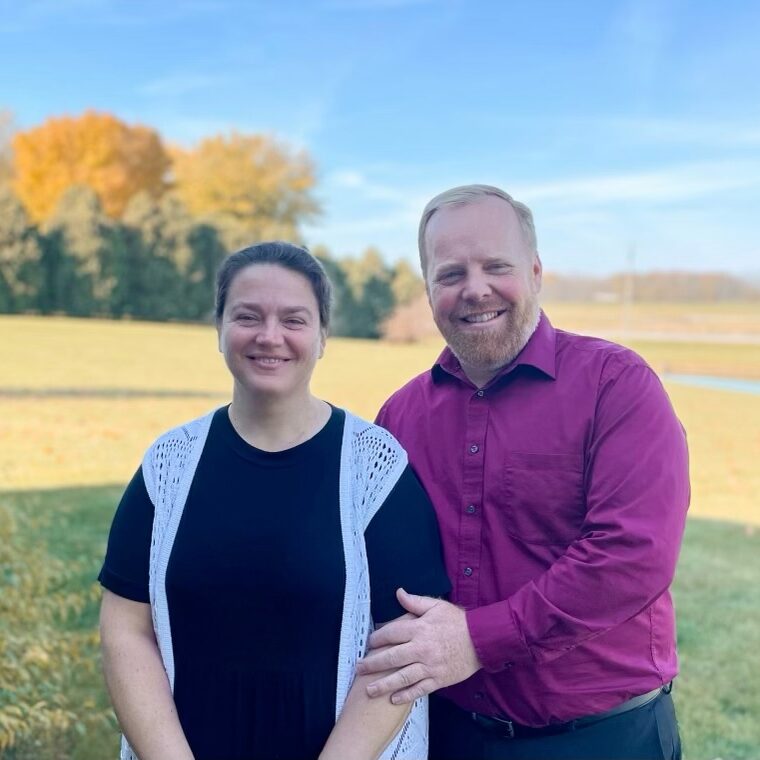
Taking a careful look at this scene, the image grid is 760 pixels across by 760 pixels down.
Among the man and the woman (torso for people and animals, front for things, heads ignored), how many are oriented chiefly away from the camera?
0

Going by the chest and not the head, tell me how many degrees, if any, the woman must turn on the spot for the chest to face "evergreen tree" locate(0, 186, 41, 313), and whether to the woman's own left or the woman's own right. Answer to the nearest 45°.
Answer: approximately 180°

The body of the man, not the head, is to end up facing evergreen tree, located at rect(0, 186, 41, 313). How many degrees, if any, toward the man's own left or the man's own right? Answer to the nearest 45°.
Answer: approximately 90° to the man's own right

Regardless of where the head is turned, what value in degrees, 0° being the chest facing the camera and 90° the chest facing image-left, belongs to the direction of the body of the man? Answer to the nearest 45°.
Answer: approximately 45°

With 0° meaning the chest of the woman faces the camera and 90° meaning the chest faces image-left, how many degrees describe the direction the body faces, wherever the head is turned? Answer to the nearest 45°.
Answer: approximately 0°
